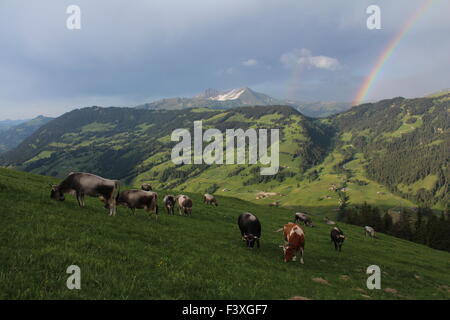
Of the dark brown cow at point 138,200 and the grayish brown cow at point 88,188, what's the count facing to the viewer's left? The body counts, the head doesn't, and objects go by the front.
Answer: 2

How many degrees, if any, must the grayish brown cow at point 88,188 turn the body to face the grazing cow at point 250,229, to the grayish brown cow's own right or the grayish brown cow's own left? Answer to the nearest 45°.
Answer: approximately 180°

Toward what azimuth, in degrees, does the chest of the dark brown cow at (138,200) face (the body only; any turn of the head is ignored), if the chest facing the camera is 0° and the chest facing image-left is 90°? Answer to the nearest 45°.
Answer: approximately 90°

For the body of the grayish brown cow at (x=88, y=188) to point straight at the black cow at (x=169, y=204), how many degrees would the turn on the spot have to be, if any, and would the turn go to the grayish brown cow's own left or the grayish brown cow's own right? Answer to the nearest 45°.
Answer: approximately 135° to the grayish brown cow's own right

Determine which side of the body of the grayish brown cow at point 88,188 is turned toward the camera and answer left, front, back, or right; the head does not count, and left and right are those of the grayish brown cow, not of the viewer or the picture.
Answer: left

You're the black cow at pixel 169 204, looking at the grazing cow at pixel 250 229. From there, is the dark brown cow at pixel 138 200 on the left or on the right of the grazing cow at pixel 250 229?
right
